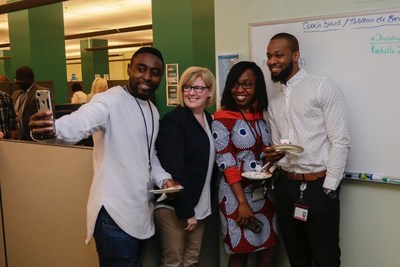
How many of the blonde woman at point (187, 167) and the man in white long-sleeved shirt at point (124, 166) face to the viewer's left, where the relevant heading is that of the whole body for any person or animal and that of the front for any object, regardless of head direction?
0

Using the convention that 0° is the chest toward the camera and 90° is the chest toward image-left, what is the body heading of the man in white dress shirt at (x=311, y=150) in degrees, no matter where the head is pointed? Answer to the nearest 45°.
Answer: approximately 45°

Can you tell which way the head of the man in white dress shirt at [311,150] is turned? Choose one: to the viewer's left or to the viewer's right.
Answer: to the viewer's left

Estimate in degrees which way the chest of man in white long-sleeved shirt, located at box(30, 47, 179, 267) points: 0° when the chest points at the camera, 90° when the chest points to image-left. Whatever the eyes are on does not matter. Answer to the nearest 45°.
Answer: approximately 315°

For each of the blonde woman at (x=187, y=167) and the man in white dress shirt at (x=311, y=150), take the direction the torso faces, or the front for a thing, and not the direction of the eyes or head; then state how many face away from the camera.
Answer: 0
